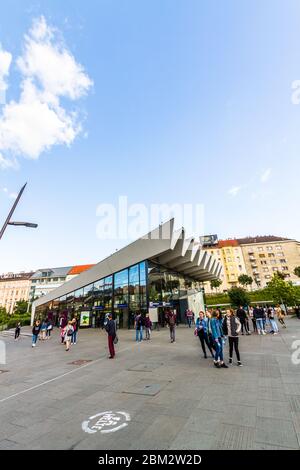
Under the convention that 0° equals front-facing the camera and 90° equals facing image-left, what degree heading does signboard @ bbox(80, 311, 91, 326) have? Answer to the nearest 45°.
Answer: approximately 0°

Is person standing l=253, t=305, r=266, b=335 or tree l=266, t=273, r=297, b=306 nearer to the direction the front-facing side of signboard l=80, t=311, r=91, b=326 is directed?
the person standing

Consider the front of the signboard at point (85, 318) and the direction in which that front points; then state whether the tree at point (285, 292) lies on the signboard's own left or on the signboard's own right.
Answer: on the signboard's own left

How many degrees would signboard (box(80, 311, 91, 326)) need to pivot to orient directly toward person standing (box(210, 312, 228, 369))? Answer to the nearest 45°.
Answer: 0° — it already faces them

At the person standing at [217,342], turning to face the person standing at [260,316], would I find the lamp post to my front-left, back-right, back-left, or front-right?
back-left

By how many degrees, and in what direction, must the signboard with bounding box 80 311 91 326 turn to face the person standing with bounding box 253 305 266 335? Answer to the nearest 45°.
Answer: approximately 45° to its left

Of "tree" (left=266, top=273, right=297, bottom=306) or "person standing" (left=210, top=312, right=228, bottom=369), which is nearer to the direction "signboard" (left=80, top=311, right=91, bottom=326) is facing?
the person standing
